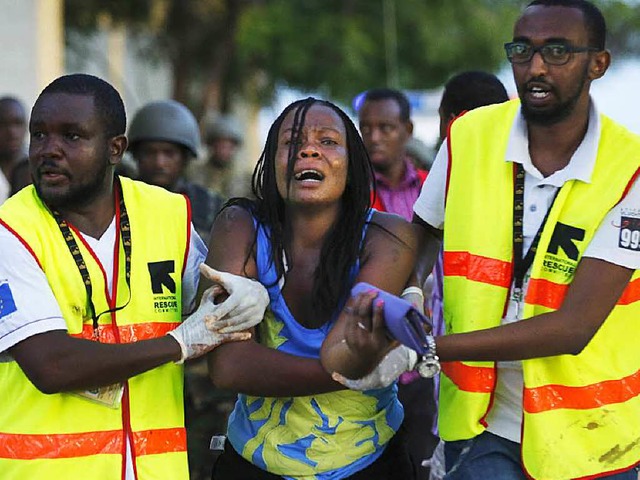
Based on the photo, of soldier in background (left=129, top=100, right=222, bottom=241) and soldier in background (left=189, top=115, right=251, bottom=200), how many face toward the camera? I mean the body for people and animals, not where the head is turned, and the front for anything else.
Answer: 2

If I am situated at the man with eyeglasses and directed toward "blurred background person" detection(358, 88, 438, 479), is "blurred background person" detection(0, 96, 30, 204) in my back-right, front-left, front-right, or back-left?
front-left

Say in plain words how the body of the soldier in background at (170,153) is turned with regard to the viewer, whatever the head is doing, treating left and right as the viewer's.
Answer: facing the viewer

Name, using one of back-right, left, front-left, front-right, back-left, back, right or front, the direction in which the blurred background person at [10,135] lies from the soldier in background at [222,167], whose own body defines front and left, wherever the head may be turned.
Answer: front-right

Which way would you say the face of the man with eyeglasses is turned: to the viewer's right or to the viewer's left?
to the viewer's left

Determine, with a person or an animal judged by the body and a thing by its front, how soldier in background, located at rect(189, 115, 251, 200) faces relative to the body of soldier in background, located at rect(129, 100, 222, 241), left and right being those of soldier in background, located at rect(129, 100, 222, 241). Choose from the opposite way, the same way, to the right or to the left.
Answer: the same way

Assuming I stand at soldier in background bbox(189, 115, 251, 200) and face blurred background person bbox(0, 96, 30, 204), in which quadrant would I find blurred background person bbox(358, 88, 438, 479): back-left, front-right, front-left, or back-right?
front-left

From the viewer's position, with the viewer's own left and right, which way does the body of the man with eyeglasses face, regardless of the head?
facing the viewer and to the left of the viewer

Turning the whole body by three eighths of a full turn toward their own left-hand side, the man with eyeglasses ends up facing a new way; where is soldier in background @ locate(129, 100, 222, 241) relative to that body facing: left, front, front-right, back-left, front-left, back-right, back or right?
back-left

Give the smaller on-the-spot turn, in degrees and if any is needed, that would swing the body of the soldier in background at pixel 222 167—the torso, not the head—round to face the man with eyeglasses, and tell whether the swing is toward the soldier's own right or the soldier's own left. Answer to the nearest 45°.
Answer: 0° — they already face them

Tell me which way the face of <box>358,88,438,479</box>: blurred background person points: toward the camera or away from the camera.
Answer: toward the camera

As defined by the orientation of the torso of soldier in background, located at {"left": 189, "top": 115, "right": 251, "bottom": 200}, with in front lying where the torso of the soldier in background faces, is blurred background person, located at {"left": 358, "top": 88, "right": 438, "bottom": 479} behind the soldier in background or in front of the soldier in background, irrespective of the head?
in front

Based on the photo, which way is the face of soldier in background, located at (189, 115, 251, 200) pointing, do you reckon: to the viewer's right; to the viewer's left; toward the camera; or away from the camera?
toward the camera

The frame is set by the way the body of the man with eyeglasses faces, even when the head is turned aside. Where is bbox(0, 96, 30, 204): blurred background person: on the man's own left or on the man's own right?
on the man's own right

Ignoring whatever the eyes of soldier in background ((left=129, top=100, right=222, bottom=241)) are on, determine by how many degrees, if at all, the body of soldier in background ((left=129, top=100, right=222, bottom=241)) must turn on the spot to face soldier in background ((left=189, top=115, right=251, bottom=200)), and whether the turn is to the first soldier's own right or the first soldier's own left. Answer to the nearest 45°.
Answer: approximately 180°

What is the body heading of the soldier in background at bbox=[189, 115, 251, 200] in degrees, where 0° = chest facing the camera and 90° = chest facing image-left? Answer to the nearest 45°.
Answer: approximately 0°
